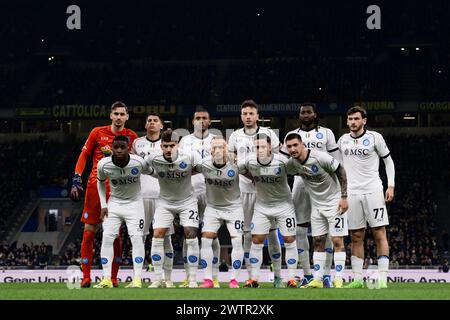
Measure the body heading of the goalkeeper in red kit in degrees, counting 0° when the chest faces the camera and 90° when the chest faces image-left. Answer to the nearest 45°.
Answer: approximately 0°
